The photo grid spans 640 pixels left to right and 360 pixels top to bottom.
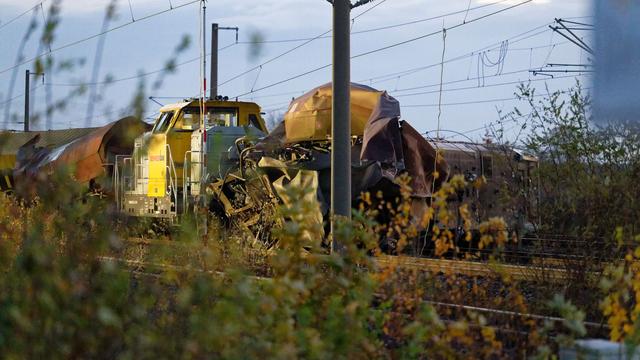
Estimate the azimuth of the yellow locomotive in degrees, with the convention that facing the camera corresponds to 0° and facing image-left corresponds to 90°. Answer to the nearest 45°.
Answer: approximately 45°

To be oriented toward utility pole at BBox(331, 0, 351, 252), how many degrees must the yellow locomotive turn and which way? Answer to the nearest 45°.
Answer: approximately 45° to its left

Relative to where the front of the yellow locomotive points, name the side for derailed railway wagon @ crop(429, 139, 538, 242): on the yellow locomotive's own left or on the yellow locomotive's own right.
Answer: on the yellow locomotive's own left

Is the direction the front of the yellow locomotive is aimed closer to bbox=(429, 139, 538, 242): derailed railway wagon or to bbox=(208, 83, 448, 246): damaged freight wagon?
the damaged freight wagon

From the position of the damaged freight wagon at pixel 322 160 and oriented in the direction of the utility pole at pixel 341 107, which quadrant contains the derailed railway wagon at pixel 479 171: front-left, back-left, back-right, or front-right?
back-left

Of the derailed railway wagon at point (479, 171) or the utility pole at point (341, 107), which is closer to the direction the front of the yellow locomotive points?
the utility pole
